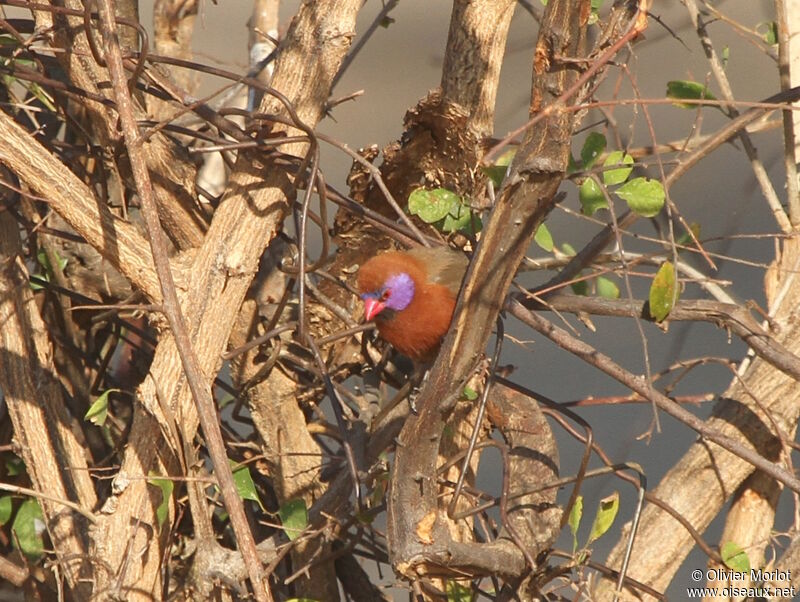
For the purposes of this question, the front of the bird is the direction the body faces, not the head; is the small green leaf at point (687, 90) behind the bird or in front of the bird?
behind

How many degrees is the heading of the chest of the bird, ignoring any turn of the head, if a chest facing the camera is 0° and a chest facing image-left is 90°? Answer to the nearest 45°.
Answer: approximately 45°
